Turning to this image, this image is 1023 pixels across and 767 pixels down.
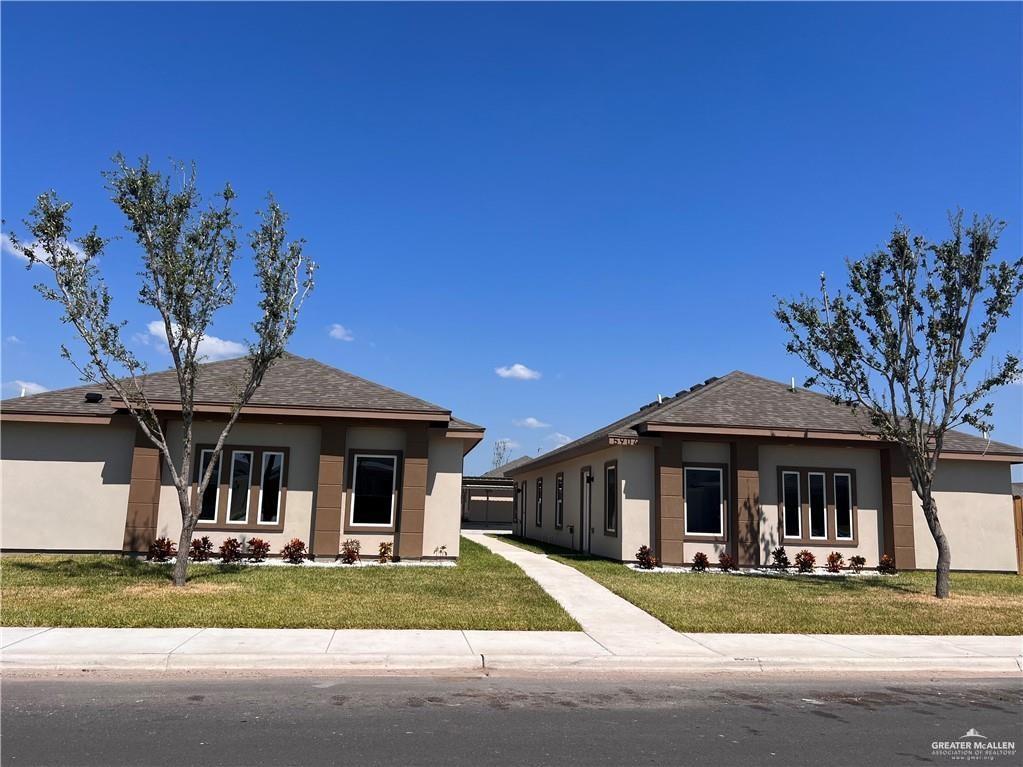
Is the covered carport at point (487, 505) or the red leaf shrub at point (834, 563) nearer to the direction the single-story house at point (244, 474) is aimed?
the red leaf shrub

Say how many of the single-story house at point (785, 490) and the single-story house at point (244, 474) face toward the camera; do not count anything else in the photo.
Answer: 2

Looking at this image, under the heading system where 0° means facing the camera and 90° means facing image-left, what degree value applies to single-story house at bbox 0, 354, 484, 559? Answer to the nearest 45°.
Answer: approximately 0°

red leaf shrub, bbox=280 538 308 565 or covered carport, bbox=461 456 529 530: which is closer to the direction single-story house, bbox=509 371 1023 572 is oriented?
the red leaf shrub

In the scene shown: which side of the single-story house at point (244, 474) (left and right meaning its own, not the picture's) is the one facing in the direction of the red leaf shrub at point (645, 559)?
left

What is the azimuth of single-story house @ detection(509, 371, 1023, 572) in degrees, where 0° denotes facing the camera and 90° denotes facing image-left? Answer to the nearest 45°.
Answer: approximately 0°

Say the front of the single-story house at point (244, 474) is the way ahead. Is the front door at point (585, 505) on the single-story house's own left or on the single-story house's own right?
on the single-story house's own left

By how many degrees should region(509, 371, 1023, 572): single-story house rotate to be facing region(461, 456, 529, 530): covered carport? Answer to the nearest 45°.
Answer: approximately 135° to its right
